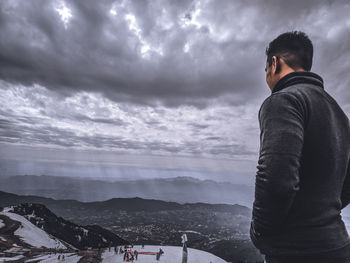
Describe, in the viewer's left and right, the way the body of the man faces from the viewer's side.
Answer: facing away from the viewer and to the left of the viewer

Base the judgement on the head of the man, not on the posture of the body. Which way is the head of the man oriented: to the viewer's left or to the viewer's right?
to the viewer's left
